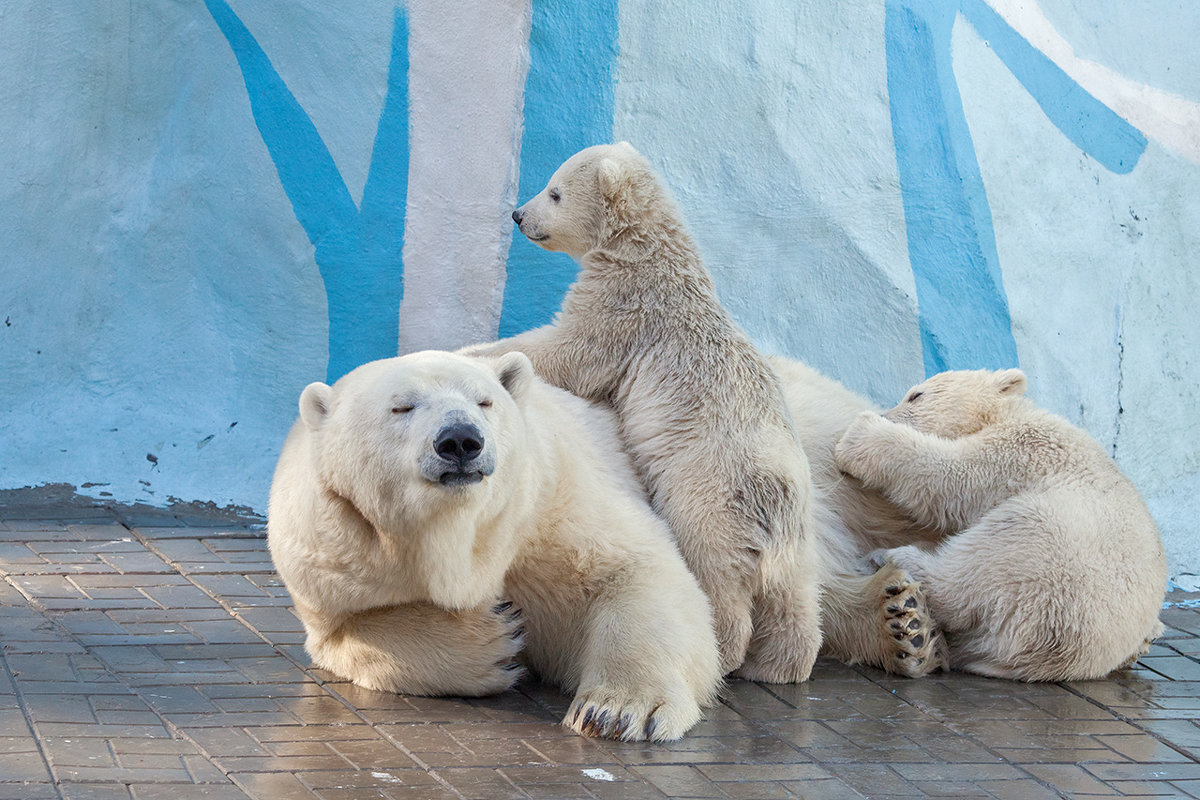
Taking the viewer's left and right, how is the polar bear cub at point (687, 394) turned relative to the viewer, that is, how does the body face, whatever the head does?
facing away from the viewer and to the left of the viewer

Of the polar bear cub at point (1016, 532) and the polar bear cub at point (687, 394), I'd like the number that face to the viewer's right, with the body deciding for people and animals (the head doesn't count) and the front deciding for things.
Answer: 0

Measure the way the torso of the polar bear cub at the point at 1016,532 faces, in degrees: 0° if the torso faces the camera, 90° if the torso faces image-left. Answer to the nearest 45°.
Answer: approximately 90°

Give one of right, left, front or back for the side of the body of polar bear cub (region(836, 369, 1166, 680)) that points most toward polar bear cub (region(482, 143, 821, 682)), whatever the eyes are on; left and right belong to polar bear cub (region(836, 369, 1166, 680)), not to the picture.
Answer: front

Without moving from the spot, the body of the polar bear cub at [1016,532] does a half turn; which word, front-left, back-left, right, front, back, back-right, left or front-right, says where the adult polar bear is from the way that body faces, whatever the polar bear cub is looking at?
back-right
